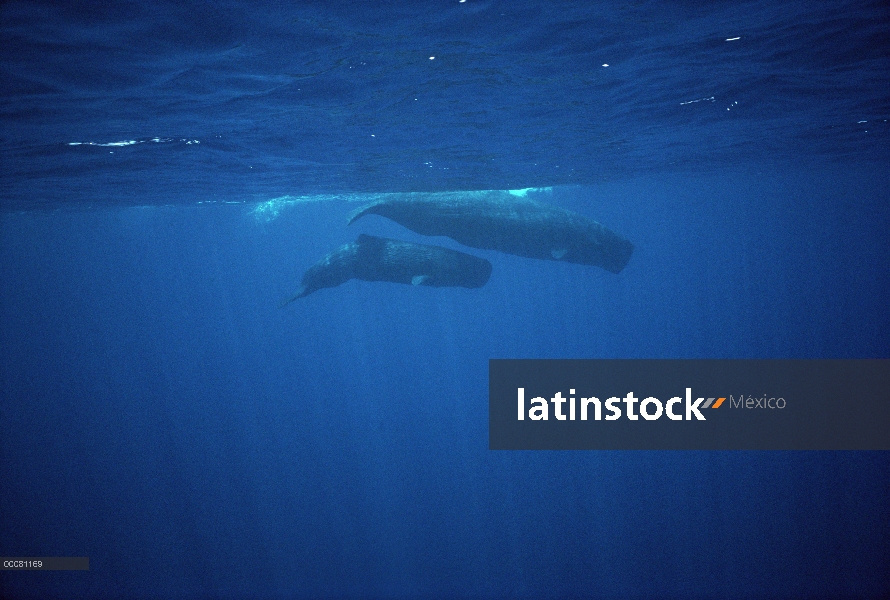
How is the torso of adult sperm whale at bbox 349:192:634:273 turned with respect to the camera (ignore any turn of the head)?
to the viewer's right

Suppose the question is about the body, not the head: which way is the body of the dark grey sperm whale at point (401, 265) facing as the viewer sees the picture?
to the viewer's right

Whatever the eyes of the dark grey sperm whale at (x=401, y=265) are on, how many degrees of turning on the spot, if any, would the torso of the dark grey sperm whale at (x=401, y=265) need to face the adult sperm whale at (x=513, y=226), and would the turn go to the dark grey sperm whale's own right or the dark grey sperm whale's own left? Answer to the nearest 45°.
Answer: approximately 45° to the dark grey sperm whale's own left

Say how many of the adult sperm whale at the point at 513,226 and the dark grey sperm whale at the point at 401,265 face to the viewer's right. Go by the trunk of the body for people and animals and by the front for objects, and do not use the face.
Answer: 2

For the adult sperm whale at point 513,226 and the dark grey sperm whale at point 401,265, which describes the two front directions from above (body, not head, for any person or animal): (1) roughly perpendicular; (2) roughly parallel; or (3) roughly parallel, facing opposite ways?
roughly parallel

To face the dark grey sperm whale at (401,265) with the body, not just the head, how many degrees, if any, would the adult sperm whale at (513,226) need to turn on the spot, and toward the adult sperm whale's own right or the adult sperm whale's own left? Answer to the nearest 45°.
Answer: approximately 135° to the adult sperm whale's own right
